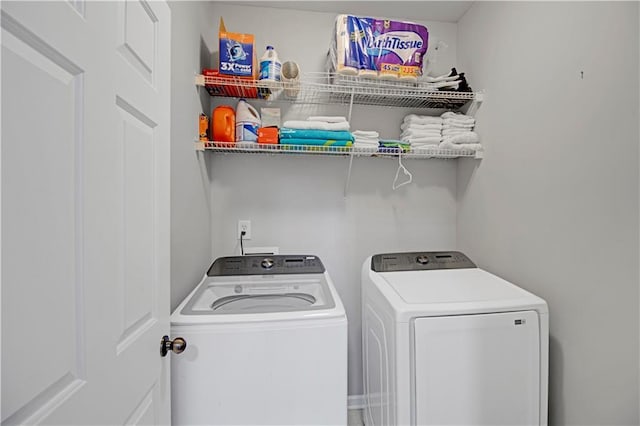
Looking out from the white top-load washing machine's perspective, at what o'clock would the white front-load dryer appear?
The white front-load dryer is roughly at 9 o'clock from the white top-load washing machine.

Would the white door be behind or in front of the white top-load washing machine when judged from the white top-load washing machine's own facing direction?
in front

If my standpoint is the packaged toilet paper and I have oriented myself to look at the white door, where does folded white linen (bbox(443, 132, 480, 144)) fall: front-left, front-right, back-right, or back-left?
back-left

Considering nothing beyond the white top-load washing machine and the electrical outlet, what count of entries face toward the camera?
2

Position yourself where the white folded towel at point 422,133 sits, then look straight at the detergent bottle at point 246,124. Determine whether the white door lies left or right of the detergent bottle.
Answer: left

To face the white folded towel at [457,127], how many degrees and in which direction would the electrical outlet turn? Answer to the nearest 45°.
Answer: approximately 90° to its left

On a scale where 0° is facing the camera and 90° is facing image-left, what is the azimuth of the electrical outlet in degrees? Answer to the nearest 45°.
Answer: approximately 0°
